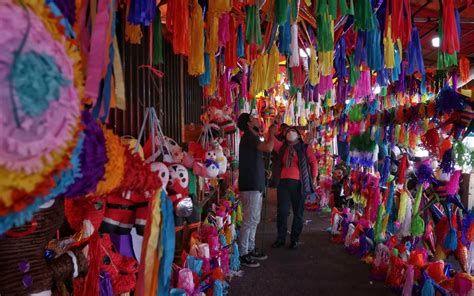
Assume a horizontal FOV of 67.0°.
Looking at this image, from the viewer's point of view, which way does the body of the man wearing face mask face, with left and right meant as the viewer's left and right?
facing to the right of the viewer

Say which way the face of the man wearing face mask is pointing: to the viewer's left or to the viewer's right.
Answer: to the viewer's right

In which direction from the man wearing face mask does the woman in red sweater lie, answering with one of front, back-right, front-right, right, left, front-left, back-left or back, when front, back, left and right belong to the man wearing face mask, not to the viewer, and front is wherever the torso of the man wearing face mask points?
front-left

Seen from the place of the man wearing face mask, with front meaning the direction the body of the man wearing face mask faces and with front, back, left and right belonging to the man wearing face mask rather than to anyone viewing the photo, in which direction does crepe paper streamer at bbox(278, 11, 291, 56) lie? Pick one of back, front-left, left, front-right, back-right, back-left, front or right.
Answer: right

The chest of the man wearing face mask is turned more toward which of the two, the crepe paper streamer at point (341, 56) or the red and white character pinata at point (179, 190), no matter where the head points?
the crepe paper streamer

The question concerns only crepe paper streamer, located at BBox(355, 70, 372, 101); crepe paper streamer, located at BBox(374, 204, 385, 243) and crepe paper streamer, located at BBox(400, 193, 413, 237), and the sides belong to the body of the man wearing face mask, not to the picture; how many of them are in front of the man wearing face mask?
3

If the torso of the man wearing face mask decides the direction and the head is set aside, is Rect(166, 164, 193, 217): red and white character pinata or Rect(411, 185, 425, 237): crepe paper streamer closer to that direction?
the crepe paper streamer
